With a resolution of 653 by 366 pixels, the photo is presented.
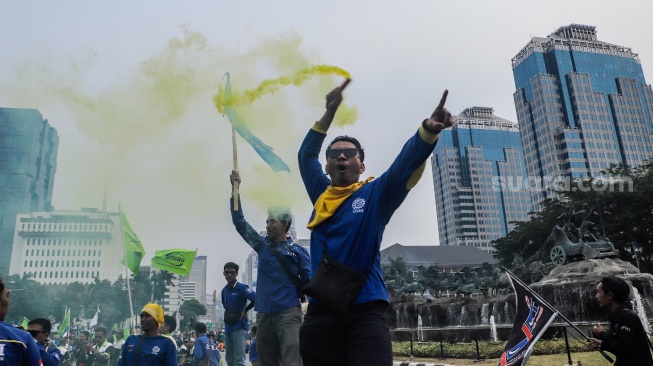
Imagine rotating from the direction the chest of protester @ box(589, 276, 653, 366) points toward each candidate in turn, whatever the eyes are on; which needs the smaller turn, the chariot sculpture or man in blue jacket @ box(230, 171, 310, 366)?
the man in blue jacket

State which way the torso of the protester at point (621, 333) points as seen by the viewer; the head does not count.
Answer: to the viewer's left

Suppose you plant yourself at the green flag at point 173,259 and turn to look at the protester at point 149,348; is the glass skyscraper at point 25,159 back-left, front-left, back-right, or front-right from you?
back-right

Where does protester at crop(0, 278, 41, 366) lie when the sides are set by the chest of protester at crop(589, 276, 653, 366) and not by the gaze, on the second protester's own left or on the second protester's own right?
on the second protester's own left

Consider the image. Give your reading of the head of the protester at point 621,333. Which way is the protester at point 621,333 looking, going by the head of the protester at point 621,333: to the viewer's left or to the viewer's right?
to the viewer's left

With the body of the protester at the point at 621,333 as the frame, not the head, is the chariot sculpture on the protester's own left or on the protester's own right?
on the protester's own right

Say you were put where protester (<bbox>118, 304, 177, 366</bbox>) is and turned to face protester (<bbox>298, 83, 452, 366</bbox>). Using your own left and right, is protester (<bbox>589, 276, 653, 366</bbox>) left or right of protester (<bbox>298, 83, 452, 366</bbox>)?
left

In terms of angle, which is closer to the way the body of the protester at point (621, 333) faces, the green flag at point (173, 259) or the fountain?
the green flag

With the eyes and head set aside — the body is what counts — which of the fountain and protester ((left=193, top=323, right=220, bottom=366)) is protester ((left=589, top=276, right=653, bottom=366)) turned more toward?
the protester

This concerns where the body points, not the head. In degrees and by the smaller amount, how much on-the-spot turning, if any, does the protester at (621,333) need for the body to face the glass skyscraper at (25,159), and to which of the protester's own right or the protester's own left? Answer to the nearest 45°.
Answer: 0° — they already face it

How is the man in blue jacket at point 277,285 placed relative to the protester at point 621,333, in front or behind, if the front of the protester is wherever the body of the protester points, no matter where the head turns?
in front

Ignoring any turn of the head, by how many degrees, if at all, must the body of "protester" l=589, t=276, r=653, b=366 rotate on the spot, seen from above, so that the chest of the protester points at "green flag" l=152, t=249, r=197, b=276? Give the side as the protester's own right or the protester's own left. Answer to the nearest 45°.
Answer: approximately 45° to the protester's own right
